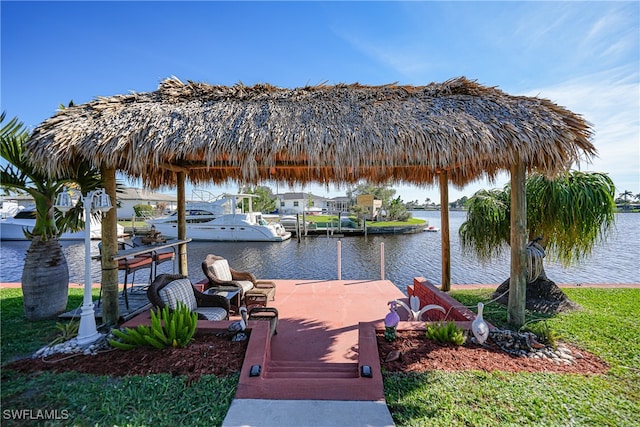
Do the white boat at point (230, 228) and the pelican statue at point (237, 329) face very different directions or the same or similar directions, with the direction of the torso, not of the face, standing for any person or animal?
very different directions

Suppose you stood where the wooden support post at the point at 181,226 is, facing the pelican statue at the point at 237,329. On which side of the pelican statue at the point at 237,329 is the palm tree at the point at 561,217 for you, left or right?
left

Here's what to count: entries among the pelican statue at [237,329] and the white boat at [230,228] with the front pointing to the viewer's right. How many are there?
1
